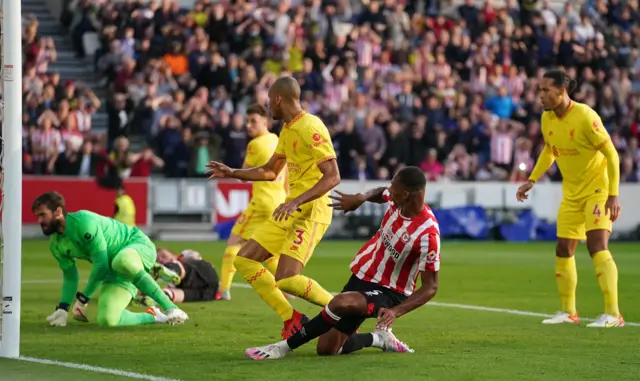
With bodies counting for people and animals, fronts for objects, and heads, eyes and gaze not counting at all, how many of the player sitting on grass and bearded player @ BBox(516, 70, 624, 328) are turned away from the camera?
0

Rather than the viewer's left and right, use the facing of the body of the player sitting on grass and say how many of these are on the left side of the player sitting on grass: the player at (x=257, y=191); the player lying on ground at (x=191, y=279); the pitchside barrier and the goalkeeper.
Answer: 0

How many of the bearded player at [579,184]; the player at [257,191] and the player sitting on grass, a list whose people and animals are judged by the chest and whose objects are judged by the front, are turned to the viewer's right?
0

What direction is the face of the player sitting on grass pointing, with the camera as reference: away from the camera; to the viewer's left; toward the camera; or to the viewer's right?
to the viewer's left

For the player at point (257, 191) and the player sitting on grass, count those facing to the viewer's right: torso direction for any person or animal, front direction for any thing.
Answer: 0

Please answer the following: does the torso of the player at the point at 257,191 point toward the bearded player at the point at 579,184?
no

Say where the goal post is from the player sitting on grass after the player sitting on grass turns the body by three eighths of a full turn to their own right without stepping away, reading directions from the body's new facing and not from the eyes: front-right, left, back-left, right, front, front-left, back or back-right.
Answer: left

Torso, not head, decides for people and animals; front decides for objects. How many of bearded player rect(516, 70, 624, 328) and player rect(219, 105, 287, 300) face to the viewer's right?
0

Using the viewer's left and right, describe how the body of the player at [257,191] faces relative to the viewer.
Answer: facing to the left of the viewer

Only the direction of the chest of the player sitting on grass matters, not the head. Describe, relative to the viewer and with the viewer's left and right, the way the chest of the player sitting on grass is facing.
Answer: facing the viewer and to the left of the viewer

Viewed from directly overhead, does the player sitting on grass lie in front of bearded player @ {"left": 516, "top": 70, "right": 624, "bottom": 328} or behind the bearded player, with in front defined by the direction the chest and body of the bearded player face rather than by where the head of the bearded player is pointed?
in front

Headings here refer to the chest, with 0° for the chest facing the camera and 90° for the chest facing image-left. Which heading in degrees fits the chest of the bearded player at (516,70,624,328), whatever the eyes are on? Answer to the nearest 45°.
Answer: approximately 45°

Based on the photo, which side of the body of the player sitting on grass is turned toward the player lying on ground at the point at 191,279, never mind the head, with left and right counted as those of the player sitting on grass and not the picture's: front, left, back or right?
right

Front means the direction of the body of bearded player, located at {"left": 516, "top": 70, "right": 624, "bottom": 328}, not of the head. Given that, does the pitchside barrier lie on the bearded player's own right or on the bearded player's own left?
on the bearded player's own right

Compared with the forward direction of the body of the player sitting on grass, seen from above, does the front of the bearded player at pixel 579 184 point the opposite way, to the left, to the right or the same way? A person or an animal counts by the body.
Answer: the same way

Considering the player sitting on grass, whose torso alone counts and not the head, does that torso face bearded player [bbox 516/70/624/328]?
no

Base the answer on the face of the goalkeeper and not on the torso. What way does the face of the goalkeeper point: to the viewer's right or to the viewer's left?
to the viewer's left

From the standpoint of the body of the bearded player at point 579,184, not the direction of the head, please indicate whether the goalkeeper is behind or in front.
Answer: in front

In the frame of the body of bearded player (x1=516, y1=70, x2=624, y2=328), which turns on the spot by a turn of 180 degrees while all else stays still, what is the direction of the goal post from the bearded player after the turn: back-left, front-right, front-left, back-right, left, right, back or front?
back
